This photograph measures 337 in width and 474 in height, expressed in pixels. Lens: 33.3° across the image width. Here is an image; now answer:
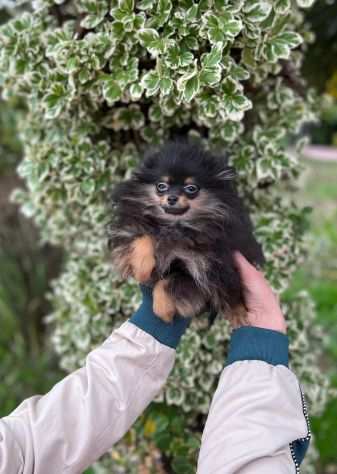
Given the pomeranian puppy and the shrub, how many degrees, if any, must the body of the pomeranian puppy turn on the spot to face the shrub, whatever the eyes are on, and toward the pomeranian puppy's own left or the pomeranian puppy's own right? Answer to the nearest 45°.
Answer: approximately 180°

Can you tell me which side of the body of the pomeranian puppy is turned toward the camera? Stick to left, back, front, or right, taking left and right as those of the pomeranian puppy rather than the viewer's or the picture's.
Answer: front
